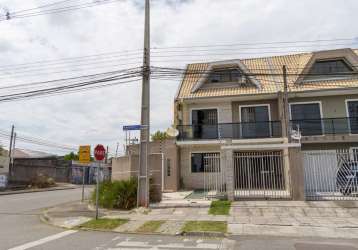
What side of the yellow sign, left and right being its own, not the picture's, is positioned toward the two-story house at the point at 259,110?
left

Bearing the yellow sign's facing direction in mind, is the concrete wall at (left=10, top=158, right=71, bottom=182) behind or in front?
behind

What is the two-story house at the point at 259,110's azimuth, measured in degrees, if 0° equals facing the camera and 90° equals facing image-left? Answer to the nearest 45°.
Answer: approximately 0°

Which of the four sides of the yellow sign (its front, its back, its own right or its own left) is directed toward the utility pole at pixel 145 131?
left

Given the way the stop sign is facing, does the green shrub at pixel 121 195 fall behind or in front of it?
behind

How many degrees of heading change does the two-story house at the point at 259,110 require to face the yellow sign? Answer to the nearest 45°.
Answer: approximately 45° to its right

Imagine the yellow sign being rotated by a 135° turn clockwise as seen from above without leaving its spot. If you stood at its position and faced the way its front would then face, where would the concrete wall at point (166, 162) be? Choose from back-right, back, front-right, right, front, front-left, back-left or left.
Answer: right

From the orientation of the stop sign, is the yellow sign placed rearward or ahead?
rearward

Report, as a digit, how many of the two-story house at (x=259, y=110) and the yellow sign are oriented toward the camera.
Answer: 2

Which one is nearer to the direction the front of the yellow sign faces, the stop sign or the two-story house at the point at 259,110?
the stop sign

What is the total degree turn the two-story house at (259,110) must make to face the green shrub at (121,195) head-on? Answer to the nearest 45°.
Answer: approximately 45° to its right

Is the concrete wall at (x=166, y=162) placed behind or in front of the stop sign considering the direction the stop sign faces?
behind

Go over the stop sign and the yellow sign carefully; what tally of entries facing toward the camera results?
2

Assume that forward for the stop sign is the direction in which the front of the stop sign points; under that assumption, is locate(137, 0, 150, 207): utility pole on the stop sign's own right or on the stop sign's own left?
on the stop sign's own left
